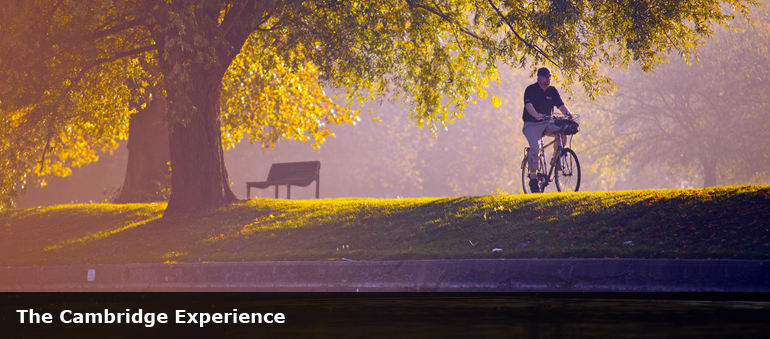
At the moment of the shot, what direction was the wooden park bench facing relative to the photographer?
facing the viewer and to the left of the viewer

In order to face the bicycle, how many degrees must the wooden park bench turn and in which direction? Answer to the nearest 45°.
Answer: approximately 90° to its left

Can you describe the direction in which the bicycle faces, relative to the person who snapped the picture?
facing the viewer and to the right of the viewer

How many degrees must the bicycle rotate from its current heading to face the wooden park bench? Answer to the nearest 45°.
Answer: approximately 180°

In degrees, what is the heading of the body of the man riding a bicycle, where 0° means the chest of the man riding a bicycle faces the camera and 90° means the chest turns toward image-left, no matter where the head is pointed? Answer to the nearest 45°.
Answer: approximately 315°

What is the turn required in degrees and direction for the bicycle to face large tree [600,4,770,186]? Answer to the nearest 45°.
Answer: approximately 135° to its left
